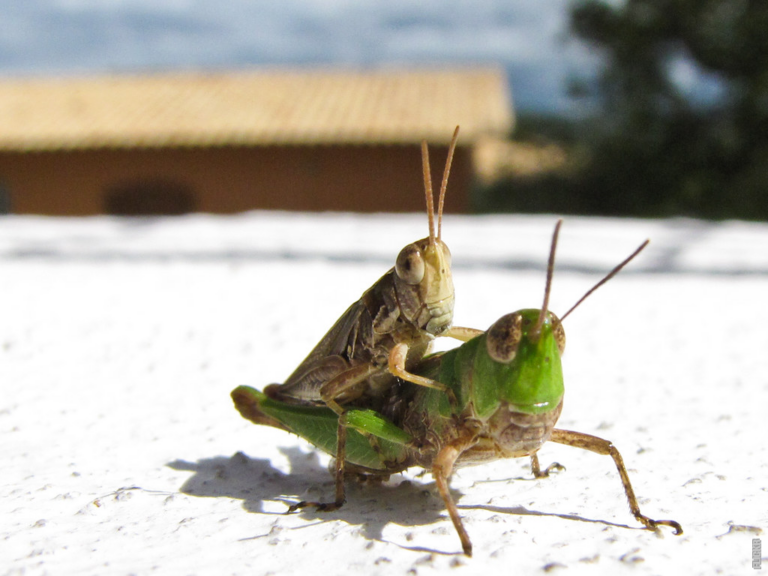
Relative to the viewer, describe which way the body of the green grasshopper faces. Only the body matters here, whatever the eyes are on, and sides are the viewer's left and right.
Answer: facing the viewer and to the right of the viewer

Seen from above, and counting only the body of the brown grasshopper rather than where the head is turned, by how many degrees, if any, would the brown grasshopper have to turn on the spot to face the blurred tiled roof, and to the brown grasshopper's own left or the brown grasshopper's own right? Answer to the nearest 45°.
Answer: approximately 135° to the brown grasshopper's own left

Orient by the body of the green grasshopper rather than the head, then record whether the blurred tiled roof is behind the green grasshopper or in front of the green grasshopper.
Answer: behind
